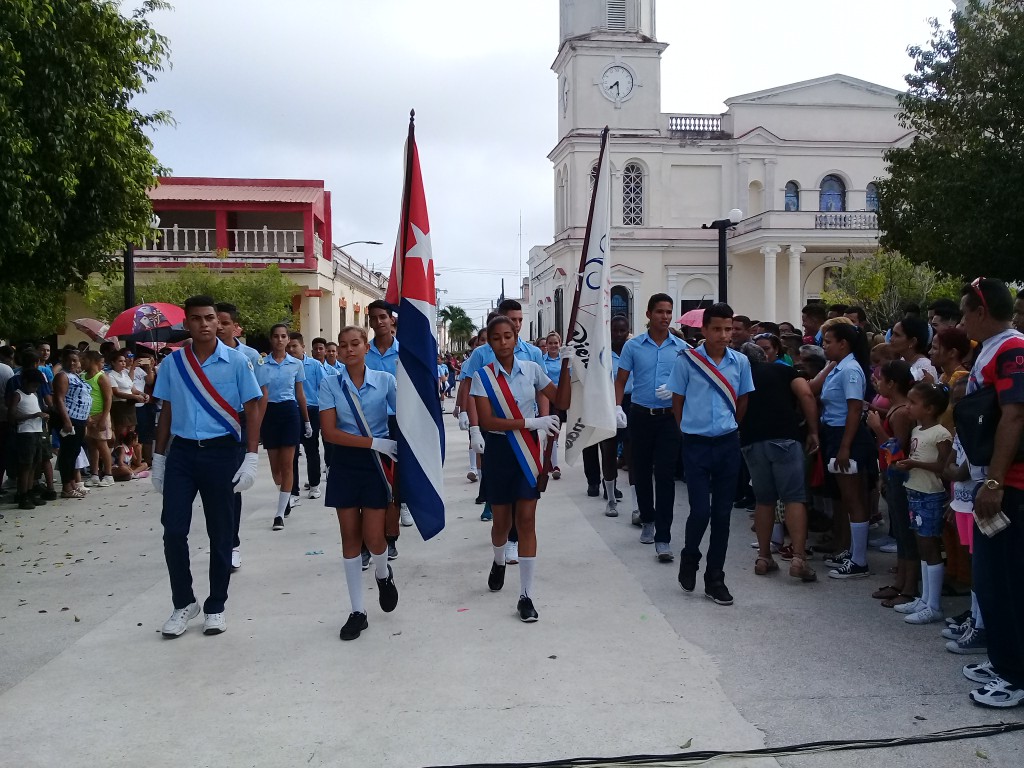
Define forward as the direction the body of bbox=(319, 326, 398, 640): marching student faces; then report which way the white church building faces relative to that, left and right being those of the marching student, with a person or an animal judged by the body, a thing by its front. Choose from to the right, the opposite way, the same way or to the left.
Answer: the same way

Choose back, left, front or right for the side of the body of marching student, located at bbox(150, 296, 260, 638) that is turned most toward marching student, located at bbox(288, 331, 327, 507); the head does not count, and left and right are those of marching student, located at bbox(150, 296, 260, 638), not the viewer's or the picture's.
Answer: back

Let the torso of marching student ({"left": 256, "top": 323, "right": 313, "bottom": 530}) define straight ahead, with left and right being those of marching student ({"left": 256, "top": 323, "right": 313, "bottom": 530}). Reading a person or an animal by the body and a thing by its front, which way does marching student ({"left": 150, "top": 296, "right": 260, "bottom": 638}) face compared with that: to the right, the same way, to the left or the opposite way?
the same way

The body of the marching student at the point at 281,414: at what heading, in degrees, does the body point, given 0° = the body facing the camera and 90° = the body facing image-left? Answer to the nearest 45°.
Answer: approximately 0°

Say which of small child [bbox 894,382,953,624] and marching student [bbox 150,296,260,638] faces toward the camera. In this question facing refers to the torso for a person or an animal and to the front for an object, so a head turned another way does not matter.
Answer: the marching student

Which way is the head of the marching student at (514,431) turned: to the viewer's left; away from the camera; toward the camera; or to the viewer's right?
toward the camera

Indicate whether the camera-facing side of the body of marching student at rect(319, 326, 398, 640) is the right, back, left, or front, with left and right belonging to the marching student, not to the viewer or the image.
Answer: front

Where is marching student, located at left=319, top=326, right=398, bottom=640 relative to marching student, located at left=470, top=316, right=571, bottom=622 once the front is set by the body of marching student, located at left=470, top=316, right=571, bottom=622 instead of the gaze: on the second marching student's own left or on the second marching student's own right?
on the second marching student's own right

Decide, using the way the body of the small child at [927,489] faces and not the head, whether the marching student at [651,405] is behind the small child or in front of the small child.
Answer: in front

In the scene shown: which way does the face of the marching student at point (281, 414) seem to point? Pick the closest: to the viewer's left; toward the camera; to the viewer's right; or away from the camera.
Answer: toward the camera

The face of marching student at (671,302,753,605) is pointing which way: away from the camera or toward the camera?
toward the camera

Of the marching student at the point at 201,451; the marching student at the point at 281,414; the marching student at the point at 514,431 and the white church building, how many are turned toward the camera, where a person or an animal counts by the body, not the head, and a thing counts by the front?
4

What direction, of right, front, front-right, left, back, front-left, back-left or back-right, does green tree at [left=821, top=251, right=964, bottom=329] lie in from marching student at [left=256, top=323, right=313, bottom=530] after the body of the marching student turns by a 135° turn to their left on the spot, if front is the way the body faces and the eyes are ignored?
front

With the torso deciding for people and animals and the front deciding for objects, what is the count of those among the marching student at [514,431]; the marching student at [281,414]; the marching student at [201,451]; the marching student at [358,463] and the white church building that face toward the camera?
5

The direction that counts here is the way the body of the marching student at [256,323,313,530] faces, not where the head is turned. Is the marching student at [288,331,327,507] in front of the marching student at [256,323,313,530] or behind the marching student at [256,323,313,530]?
behind

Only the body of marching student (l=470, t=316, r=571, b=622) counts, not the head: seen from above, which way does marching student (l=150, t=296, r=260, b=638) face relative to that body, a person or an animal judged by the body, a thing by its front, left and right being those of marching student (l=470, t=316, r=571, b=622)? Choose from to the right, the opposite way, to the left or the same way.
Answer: the same way

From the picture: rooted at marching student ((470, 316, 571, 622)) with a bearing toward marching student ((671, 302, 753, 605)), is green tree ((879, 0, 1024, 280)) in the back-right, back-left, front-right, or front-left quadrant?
front-left

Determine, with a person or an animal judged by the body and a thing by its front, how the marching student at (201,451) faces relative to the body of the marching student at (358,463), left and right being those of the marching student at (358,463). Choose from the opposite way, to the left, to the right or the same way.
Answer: the same way

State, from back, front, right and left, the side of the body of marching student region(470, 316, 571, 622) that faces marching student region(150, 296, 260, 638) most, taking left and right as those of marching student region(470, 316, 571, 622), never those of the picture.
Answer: right

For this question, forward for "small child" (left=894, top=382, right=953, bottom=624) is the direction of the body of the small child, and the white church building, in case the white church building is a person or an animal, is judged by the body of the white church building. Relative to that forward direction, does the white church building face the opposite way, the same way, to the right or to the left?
to the left

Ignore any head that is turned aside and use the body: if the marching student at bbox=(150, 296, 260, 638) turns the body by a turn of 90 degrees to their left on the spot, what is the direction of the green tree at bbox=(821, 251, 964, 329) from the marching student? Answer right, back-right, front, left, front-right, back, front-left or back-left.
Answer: front-left

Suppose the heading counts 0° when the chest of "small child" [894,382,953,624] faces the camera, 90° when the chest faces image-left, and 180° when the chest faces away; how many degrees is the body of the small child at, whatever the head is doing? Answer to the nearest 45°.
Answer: approximately 90°
